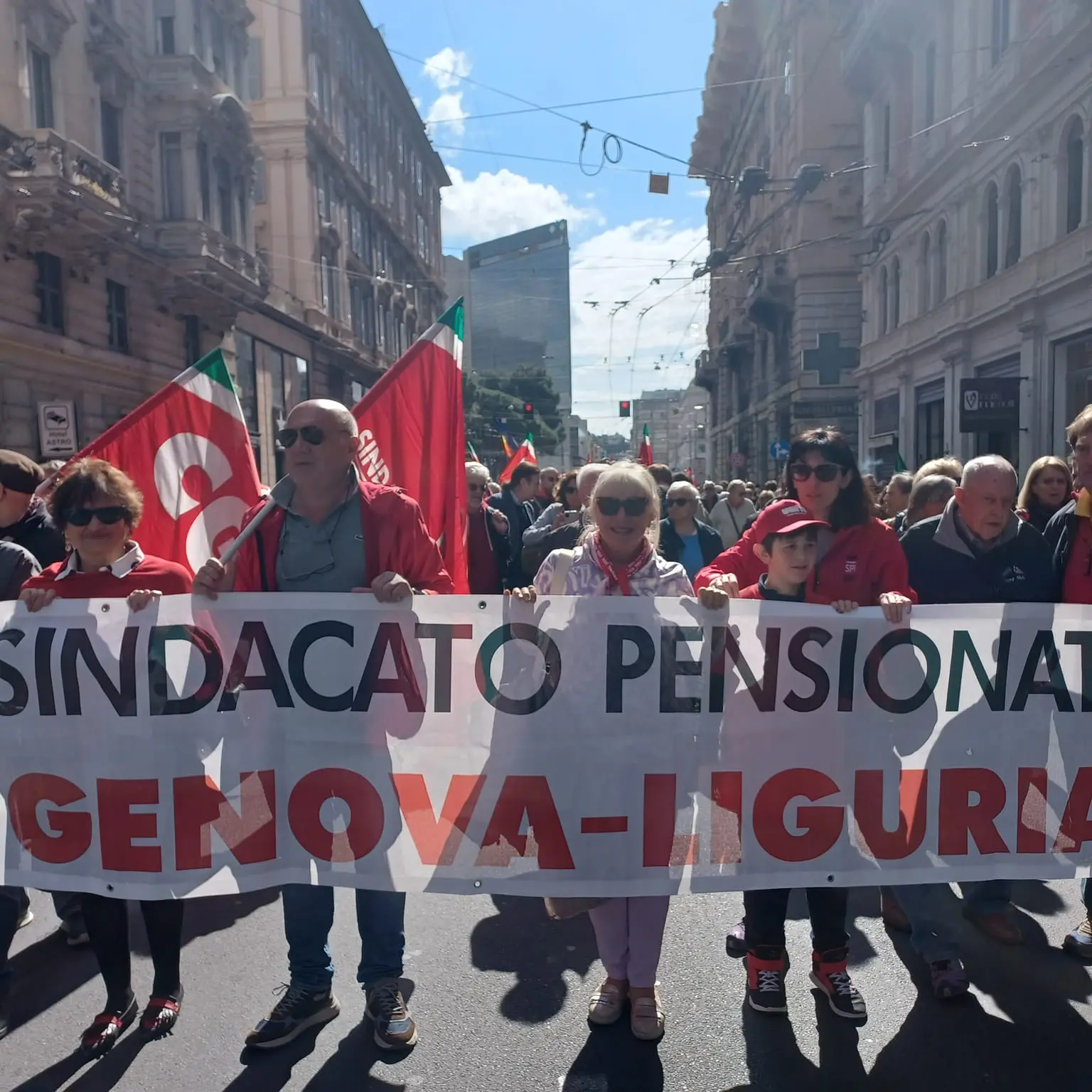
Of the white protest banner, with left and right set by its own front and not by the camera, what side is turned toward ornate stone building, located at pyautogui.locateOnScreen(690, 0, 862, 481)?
back

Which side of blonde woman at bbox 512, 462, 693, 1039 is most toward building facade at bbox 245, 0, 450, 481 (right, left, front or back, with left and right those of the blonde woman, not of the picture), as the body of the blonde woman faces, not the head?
back

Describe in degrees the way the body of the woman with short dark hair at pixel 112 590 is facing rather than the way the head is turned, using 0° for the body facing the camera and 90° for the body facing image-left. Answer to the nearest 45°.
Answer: approximately 0°

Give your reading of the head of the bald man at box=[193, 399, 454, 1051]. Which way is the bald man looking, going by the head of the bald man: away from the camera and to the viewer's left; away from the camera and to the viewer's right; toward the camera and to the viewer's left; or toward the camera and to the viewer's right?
toward the camera and to the viewer's left

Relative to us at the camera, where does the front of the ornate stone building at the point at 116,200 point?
facing the viewer and to the right of the viewer

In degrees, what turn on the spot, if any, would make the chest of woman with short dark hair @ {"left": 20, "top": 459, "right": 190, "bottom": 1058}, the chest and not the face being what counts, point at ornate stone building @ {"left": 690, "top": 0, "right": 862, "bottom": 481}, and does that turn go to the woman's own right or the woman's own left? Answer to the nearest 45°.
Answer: approximately 135° to the woman's own left

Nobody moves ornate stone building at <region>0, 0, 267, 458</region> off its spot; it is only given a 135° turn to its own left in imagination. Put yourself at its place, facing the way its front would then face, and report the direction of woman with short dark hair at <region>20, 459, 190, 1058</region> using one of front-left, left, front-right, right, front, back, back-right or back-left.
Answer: back

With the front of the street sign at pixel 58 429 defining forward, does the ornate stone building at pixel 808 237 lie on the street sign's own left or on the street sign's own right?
on the street sign's own left

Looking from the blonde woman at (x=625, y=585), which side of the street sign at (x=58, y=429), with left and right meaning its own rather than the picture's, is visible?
front
